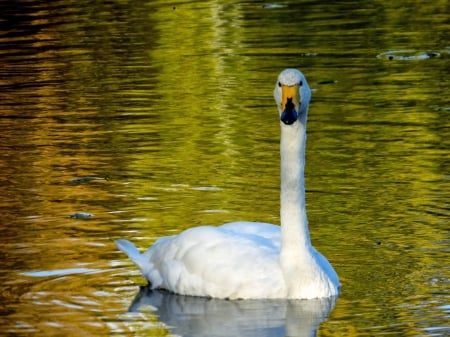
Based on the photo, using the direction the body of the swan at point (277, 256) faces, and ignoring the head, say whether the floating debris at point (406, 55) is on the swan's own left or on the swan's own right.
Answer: on the swan's own left

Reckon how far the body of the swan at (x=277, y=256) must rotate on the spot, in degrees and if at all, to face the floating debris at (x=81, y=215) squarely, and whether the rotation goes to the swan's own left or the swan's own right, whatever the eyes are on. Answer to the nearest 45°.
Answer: approximately 180°

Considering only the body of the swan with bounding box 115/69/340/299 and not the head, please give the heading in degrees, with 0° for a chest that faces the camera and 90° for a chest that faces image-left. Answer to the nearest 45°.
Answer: approximately 315°

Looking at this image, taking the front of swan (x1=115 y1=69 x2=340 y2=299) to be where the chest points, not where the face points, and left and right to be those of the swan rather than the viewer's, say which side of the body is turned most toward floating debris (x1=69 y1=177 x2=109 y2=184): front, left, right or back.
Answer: back
